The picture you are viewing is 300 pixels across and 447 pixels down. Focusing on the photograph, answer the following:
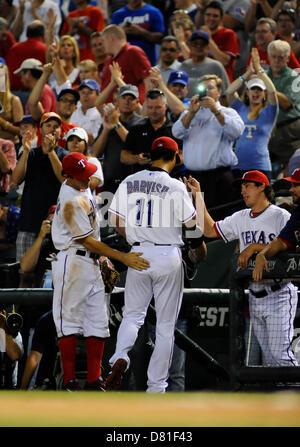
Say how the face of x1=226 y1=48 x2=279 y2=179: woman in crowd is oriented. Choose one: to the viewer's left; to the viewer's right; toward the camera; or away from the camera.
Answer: toward the camera

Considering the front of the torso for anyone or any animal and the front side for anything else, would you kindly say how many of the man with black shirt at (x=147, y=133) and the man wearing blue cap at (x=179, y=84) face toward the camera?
2

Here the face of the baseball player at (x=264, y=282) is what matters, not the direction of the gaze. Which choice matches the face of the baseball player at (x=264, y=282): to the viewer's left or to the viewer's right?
to the viewer's left

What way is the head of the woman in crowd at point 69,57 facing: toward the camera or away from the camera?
toward the camera

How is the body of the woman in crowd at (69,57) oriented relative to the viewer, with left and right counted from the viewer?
facing the viewer and to the left of the viewer

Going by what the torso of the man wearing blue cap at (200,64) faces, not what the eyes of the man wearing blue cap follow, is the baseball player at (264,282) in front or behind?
in front

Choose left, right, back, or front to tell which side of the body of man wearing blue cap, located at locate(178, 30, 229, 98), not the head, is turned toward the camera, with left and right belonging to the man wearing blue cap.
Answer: front

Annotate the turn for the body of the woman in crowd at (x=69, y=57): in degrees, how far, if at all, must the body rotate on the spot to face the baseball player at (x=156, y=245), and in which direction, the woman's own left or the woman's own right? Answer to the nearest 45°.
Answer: approximately 45° to the woman's own left

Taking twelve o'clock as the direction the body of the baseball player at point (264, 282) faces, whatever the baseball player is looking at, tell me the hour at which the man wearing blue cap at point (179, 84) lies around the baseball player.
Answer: The man wearing blue cap is roughly at 4 o'clock from the baseball player.

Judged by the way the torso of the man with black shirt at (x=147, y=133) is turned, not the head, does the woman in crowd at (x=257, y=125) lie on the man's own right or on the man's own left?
on the man's own left

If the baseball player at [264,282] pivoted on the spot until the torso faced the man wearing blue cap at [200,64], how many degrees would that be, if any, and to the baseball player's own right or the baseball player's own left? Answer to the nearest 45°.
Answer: approximately 135° to the baseball player's own right

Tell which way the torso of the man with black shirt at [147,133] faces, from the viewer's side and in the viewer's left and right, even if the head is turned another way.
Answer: facing the viewer

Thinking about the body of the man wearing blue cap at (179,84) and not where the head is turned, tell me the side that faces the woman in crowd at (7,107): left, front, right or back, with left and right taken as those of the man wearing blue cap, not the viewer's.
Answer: right

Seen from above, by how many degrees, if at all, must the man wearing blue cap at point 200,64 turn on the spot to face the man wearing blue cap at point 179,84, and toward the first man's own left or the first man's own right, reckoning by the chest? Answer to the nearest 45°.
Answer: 0° — they already face them
